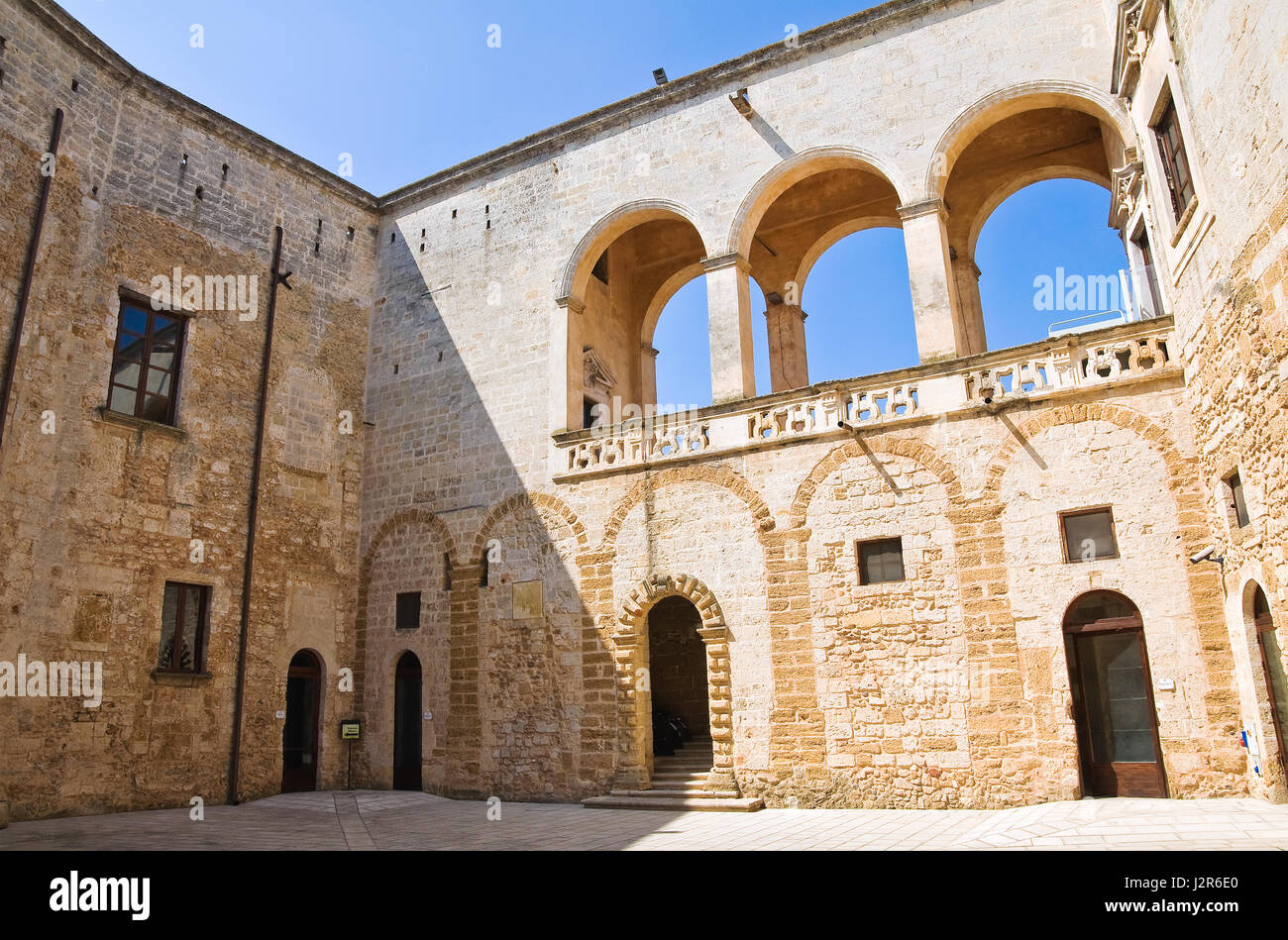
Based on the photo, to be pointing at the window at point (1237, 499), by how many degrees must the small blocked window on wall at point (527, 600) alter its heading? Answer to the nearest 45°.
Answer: approximately 45° to its left

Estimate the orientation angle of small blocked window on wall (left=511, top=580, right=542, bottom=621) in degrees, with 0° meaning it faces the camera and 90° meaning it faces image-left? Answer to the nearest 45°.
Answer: approximately 0°
